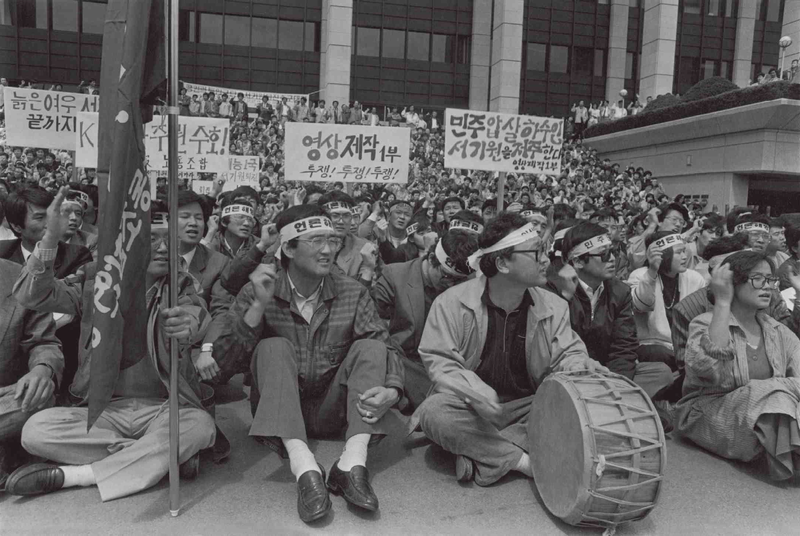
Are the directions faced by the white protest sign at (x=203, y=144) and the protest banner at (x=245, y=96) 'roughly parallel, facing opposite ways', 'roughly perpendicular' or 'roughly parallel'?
roughly parallel

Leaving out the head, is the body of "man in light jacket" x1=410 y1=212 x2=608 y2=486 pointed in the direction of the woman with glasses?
no

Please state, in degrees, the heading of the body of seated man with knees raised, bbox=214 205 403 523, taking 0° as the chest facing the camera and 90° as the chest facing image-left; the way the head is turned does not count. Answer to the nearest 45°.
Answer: approximately 0°

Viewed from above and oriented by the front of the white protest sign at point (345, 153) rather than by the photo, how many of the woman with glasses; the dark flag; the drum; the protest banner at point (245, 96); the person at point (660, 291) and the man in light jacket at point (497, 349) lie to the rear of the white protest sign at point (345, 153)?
1

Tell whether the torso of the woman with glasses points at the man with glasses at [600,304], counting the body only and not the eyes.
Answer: no

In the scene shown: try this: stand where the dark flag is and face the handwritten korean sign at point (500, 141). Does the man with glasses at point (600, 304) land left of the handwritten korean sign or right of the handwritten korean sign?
right

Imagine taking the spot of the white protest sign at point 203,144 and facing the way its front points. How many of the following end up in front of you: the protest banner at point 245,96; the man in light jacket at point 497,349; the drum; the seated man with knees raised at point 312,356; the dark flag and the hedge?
4

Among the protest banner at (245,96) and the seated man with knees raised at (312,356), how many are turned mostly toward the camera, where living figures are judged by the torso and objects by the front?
2

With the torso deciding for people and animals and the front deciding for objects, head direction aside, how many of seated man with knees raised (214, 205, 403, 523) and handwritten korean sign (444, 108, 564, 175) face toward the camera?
2

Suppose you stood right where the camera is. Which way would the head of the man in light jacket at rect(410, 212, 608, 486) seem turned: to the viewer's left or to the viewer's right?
to the viewer's right

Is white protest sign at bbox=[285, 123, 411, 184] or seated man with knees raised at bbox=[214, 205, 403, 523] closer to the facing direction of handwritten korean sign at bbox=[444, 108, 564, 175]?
the seated man with knees raised

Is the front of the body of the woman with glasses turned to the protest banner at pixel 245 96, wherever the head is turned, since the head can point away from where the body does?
no

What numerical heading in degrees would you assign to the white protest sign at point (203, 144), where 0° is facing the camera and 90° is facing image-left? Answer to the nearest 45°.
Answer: approximately 0°

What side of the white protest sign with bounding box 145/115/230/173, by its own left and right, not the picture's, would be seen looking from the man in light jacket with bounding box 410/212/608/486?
front

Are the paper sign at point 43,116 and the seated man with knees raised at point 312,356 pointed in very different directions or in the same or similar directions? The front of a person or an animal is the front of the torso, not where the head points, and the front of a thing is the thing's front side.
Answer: same or similar directions

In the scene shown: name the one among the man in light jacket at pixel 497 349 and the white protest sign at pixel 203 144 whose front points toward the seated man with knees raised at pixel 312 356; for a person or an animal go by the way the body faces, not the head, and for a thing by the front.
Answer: the white protest sign

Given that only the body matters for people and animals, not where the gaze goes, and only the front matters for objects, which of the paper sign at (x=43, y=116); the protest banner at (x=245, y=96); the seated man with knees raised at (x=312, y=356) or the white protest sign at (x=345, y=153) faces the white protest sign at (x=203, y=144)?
the protest banner

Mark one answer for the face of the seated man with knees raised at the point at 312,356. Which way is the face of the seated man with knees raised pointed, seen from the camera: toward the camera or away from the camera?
toward the camera

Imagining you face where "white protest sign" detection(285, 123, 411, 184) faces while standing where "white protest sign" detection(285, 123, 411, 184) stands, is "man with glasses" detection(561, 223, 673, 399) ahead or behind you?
ahead

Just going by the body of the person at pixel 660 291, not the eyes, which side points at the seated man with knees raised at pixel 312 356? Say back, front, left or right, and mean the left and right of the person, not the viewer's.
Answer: right

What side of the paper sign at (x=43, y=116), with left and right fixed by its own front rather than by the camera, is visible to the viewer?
front

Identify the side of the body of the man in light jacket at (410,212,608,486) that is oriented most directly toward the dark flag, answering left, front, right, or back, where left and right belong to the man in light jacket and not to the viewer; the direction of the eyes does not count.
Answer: right
